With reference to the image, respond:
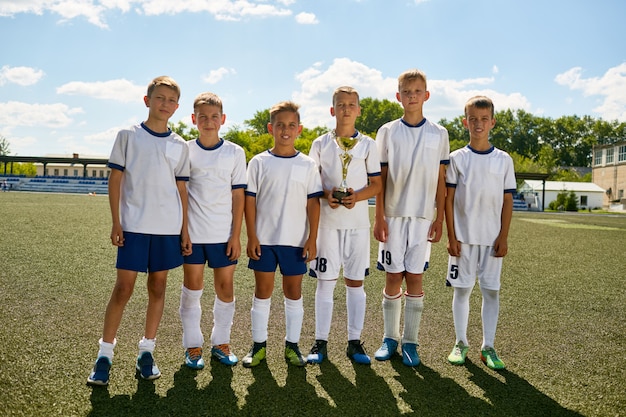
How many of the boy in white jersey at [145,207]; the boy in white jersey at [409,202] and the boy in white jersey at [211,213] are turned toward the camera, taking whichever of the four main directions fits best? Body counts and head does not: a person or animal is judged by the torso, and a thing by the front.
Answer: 3

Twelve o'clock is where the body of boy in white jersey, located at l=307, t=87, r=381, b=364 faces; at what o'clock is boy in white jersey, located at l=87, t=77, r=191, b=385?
boy in white jersey, located at l=87, t=77, r=191, b=385 is roughly at 2 o'clock from boy in white jersey, located at l=307, t=87, r=381, b=364.

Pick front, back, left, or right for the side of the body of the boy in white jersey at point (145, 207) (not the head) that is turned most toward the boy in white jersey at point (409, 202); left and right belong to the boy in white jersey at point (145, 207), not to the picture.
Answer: left

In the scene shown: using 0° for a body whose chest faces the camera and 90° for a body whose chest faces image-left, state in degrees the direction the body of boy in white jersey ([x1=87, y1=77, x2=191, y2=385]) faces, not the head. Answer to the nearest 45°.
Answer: approximately 0°

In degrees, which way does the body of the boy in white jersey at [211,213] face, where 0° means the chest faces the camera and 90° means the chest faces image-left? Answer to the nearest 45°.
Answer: approximately 0°

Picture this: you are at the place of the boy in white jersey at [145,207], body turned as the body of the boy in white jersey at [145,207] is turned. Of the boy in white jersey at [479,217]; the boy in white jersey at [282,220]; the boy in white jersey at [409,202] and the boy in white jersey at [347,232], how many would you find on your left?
4

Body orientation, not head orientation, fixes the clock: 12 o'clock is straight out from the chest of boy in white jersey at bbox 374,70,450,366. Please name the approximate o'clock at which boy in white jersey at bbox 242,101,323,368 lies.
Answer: boy in white jersey at bbox 242,101,323,368 is roughly at 2 o'clock from boy in white jersey at bbox 374,70,450,366.

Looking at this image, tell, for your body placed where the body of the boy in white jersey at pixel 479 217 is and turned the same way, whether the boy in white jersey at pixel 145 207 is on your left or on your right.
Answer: on your right

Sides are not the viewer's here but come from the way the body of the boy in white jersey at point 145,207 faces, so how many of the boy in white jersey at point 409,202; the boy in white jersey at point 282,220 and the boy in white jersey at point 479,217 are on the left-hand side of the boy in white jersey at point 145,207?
3

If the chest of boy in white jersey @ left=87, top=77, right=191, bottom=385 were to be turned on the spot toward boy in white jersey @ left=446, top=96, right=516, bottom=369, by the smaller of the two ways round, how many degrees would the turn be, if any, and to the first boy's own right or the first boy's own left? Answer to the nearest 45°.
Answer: approximately 90° to the first boy's own left
